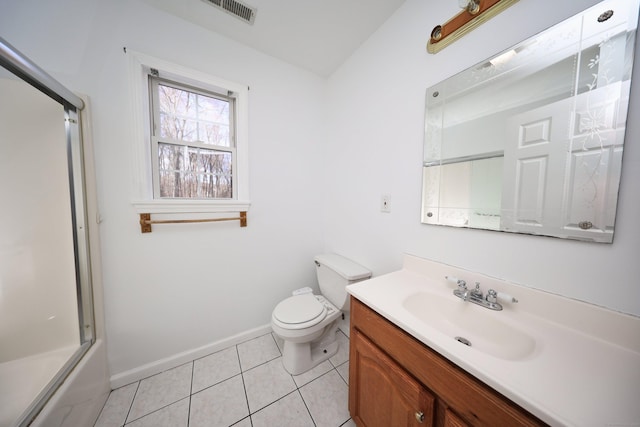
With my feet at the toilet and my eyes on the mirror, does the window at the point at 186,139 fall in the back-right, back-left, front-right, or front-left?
back-right

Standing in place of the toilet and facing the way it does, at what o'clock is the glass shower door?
The glass shower door is roughly at 1 o'clock from the toilet.

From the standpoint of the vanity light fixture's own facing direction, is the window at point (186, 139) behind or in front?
in front

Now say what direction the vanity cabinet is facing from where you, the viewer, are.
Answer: facing the viewer and to the left of the viewer

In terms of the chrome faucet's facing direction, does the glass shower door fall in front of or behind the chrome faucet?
in front

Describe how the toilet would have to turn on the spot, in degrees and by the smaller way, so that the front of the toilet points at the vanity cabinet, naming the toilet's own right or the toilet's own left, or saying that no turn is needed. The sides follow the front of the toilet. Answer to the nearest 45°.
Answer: approximately 90° to the toilet's own left

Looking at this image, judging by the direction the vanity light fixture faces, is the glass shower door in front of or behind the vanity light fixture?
in front

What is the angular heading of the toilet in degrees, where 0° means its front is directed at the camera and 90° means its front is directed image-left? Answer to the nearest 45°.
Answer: approximately 45°

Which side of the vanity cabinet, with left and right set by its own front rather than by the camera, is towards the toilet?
right
